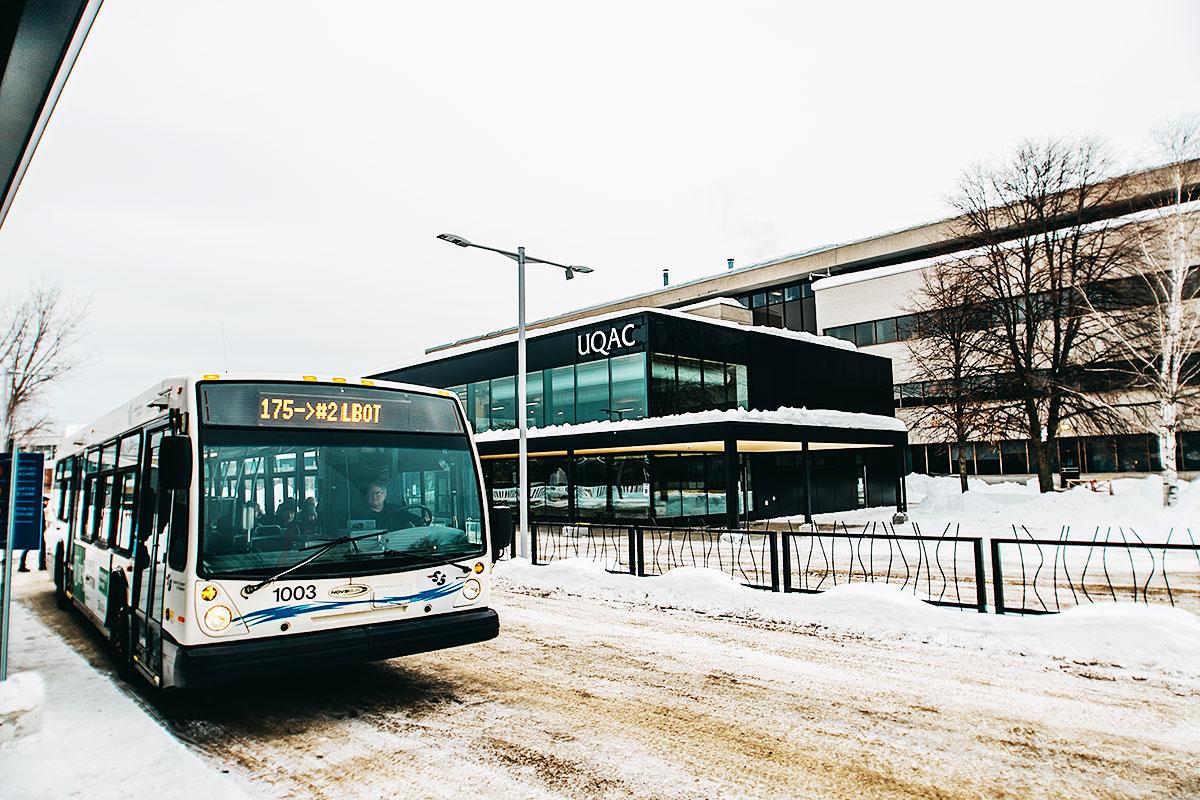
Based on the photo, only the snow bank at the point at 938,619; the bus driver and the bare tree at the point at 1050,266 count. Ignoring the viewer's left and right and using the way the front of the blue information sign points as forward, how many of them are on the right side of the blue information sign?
0

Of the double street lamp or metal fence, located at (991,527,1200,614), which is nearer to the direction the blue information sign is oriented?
the metal fence

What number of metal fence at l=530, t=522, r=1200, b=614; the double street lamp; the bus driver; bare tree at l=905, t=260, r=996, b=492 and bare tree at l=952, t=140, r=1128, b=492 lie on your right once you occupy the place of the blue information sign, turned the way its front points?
0

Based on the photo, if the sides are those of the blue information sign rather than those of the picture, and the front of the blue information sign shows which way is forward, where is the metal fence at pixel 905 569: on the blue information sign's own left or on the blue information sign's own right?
on the blue information sign's own left

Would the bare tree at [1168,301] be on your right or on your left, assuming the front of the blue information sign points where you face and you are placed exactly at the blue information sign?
on your left

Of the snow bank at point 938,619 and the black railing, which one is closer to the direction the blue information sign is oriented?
the snow bank

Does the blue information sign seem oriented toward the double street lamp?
no

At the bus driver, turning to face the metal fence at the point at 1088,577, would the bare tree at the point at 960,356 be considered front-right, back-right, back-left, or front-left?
front-left

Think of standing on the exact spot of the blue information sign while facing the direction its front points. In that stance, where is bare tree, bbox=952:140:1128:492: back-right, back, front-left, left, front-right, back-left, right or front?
left

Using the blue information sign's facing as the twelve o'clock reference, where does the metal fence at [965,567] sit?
The metal fence is roughly at 9 o'clock from the blue information sign.

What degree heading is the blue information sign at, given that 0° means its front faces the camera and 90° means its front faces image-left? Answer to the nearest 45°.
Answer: approximately 0°

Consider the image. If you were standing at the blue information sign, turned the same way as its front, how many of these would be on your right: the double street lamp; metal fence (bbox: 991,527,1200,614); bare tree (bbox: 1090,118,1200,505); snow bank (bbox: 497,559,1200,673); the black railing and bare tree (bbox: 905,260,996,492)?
0

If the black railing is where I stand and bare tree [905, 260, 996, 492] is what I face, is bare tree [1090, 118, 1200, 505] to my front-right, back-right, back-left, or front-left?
front-right

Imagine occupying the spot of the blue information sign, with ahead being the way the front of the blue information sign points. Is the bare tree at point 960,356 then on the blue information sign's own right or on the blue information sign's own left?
on the blue information sign's own left

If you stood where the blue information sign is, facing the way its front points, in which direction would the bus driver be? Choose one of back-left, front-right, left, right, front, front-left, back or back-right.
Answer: front-left

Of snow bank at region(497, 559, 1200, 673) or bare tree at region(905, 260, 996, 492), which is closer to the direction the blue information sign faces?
the snow bank
